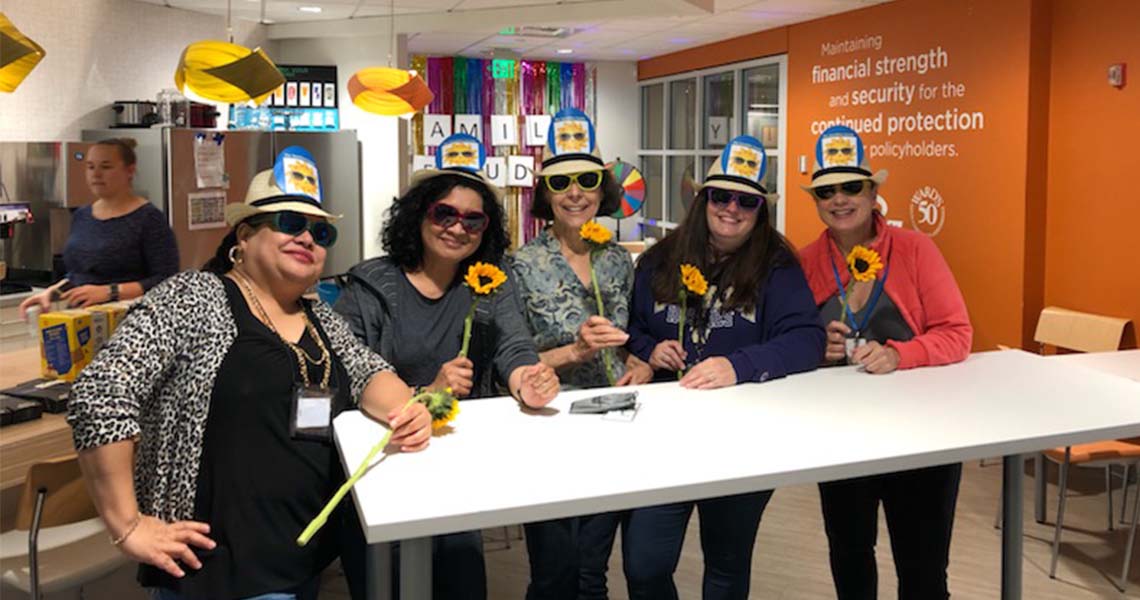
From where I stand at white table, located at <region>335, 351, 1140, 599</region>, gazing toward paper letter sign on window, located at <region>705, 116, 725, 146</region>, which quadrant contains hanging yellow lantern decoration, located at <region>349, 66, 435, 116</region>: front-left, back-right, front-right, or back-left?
front-left

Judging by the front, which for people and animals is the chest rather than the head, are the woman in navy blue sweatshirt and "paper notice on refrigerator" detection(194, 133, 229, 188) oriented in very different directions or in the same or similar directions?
same or similar directions

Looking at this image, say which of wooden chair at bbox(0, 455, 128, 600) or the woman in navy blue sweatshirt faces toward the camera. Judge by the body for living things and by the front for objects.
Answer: the woman in navy blue sweatshirt

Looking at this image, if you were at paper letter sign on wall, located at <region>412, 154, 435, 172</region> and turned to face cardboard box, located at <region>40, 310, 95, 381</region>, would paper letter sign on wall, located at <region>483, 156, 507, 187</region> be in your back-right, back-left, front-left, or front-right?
back-left

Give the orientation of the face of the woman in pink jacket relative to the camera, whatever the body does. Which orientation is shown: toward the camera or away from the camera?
toward the camera

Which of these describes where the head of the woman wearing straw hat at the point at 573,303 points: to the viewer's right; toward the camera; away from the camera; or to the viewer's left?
toward the camera

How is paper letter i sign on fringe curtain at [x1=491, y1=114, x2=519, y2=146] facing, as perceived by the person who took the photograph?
facing the viewer

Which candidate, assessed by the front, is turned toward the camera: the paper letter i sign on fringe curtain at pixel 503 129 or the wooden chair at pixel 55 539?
the paper letter i sign on fringe curtain

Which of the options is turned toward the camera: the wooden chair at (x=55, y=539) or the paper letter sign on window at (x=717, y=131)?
the paper letter sign on window

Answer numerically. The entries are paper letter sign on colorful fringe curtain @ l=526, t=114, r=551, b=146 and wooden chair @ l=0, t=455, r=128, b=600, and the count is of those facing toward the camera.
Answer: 1

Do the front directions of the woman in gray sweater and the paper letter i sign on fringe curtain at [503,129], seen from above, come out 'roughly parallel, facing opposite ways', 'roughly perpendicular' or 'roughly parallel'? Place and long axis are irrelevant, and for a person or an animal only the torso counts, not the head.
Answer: roughly parallel

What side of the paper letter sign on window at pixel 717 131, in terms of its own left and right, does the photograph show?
front

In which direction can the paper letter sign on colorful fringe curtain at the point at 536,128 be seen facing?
toward the camera

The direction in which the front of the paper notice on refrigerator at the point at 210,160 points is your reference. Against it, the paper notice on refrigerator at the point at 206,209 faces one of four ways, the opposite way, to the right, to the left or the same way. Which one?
the same way

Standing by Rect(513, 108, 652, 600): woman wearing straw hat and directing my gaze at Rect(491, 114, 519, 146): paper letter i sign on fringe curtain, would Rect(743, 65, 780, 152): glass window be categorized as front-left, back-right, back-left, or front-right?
front-right

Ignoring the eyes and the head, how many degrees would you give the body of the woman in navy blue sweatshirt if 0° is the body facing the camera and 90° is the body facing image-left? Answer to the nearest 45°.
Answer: approximately 0°

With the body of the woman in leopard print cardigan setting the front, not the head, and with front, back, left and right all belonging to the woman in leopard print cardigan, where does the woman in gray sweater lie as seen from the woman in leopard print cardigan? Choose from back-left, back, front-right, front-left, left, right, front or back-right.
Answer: left

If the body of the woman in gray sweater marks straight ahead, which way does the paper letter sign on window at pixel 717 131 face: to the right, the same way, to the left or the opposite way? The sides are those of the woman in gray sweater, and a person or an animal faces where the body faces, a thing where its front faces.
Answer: the same way
